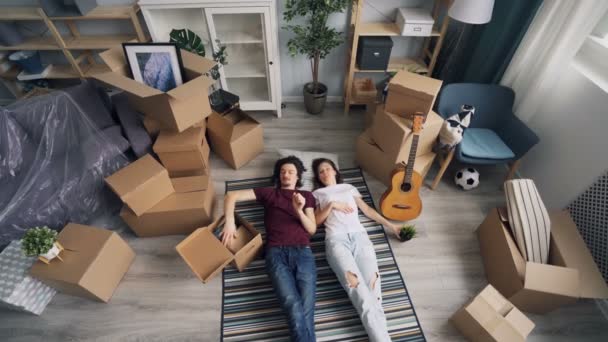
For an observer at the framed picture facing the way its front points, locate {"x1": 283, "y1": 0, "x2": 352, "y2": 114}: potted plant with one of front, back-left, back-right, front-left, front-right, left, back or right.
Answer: left

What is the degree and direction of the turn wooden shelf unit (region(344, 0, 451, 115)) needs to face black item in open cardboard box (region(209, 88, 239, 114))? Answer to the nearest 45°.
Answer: approximately 45° to its right

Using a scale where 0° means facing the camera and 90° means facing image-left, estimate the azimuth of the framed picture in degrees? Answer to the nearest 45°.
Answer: approximately 0°

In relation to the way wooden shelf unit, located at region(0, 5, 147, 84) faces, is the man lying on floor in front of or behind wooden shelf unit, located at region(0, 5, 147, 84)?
in front

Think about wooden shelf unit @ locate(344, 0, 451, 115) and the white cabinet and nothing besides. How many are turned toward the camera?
2

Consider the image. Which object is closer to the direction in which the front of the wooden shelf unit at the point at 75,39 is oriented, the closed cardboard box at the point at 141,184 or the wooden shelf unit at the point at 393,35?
the closed cardboard box

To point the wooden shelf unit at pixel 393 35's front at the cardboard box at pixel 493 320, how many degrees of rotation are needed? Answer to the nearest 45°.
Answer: approximately 45° to its left

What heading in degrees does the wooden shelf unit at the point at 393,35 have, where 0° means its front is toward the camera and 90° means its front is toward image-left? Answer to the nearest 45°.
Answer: approximately 0°

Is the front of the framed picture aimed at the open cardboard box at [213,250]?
yes
